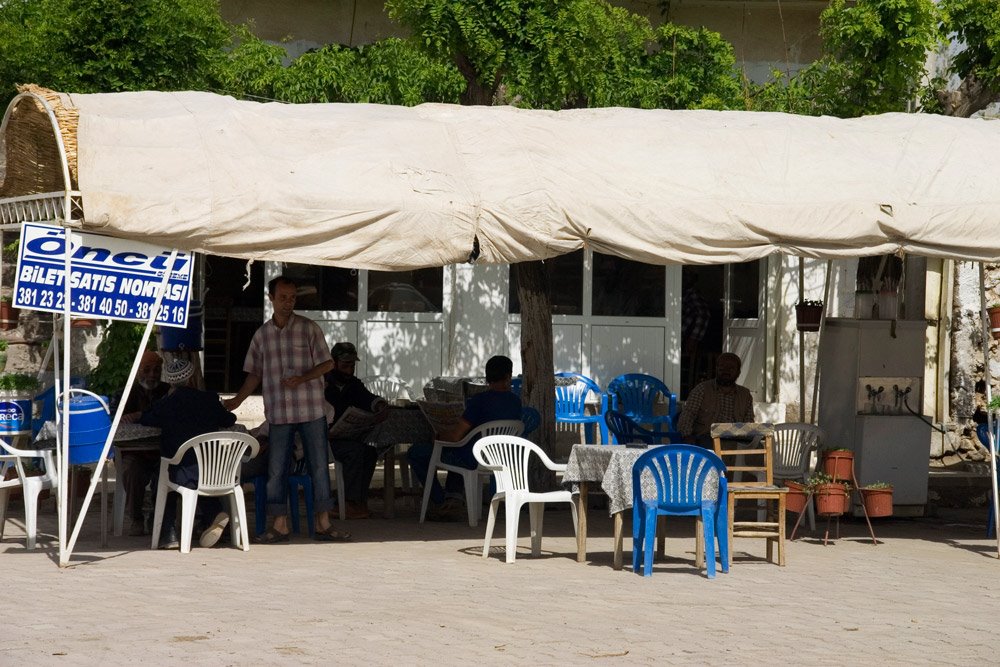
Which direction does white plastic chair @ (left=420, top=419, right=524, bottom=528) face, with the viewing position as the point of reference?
facing away from the viewer and to the left of the viewer

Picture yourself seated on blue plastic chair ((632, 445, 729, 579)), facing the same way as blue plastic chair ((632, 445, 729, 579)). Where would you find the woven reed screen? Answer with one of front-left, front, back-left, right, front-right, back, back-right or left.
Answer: left

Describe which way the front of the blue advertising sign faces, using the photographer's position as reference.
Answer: facing the viewer

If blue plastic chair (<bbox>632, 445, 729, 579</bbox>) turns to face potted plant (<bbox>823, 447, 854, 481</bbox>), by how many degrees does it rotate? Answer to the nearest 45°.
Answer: approximately 45° to its right

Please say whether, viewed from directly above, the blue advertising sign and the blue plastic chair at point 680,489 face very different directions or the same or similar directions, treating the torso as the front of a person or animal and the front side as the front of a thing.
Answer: very different directions

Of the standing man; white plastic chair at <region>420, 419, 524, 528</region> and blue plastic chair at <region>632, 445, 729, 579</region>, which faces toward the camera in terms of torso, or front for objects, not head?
the standing man

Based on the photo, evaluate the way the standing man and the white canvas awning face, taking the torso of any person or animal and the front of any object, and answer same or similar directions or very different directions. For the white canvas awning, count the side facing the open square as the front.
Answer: same or similar directions

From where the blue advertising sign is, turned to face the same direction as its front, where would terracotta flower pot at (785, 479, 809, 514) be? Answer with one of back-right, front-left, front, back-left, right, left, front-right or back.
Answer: left

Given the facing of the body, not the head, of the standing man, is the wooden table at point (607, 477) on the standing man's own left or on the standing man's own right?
on the standing man's own left

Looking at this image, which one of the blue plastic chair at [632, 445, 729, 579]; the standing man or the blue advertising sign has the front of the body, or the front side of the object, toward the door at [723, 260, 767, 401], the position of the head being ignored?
the blue plastic chair

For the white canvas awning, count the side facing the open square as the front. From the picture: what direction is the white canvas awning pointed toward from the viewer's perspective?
toward the camera

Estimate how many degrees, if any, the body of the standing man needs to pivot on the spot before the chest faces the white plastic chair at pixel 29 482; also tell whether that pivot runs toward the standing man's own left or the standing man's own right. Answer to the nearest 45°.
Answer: approximately 90° to the standing man's own right

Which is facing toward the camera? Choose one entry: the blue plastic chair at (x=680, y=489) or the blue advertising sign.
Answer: the blue advertising sign

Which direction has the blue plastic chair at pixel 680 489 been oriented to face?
away from the camera
